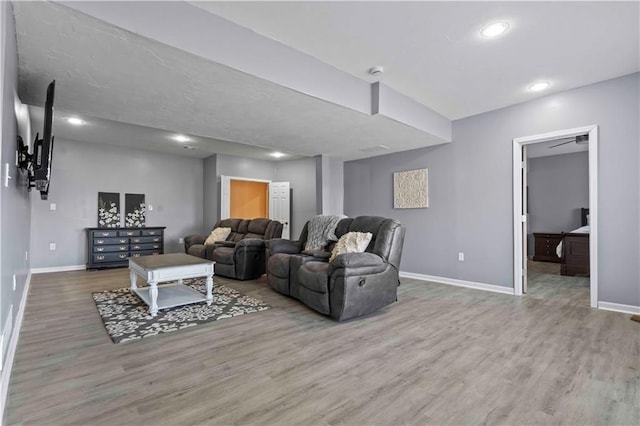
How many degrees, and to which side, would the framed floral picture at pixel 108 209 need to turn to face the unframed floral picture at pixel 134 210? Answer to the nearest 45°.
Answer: approximately 90° to its left

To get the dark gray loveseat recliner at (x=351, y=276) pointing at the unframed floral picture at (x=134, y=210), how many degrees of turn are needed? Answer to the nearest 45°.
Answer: approximately 90° to its right

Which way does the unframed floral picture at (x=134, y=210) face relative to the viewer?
toward the camera

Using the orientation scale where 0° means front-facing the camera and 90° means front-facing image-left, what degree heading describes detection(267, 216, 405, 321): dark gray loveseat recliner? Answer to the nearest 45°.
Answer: approximately 45°

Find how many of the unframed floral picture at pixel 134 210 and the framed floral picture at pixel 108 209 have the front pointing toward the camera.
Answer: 2

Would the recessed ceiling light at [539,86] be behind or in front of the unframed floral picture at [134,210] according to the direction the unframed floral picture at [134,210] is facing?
in front

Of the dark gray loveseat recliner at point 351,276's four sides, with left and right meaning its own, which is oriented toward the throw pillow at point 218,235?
right

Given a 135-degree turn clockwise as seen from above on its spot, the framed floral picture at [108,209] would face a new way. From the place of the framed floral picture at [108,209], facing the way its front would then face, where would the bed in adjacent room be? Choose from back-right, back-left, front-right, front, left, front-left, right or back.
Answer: back

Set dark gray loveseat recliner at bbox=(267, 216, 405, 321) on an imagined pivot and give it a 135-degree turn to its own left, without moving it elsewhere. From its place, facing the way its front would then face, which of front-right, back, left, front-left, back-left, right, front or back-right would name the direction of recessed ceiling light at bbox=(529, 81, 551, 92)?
front

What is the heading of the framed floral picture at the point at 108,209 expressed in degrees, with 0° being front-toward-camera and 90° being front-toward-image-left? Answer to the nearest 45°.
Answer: approximately 0°

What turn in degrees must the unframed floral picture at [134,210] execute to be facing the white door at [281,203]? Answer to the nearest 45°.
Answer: approximately 90° to its left

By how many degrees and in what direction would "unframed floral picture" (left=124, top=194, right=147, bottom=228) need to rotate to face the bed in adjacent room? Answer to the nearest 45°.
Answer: approximately 45° to its left

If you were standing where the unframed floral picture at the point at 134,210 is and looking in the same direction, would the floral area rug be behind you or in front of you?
in front

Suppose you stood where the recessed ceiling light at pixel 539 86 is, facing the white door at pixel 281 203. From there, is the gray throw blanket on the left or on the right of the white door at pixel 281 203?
left
